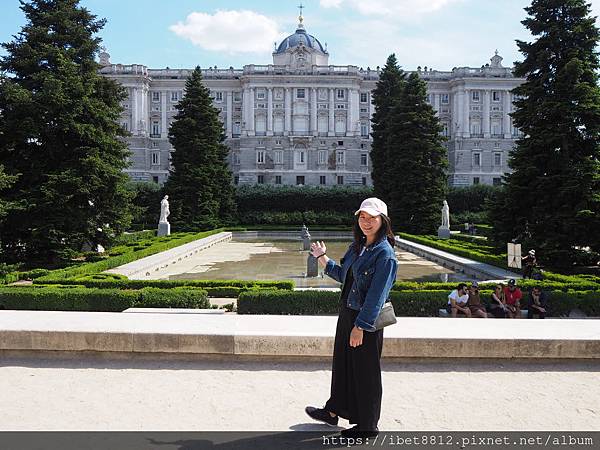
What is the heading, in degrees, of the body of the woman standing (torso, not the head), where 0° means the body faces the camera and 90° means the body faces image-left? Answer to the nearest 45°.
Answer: approximately 45°

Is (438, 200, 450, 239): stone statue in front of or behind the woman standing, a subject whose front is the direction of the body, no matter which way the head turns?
behind

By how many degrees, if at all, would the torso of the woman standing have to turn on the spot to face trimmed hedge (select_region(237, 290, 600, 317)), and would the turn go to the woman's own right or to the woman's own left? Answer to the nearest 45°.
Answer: approximately 135° to the woman's own right

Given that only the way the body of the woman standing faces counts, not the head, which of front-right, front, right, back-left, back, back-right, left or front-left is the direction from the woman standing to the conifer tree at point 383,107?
back-right

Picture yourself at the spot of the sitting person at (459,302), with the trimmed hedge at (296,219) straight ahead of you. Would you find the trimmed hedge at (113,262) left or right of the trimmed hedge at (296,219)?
left

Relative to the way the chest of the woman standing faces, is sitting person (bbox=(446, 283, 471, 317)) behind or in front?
behind

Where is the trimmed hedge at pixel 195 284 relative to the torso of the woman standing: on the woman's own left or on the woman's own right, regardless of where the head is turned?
on the woman's own right
